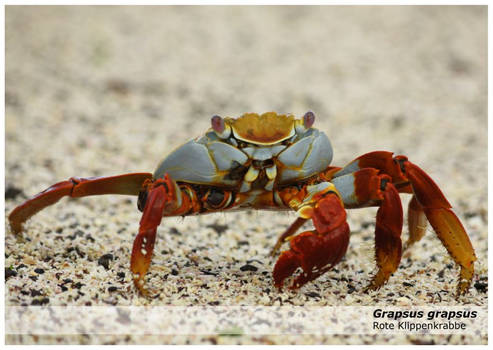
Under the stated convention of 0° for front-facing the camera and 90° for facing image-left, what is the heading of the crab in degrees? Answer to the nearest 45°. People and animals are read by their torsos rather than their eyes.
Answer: approximately 0°

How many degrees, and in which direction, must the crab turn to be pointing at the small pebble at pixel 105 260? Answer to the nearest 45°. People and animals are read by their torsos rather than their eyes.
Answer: approximately 135° to its right

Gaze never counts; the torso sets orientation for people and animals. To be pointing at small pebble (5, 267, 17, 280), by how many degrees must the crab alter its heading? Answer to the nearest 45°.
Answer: approximately 90° to its right
